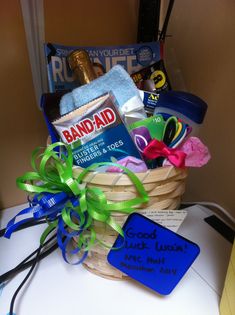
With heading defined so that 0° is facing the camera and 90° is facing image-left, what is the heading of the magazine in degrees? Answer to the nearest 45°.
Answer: approximately 0°

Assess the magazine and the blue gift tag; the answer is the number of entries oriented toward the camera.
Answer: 2
